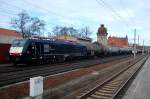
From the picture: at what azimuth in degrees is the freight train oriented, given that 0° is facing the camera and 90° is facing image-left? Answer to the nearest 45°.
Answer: approximately 45°
